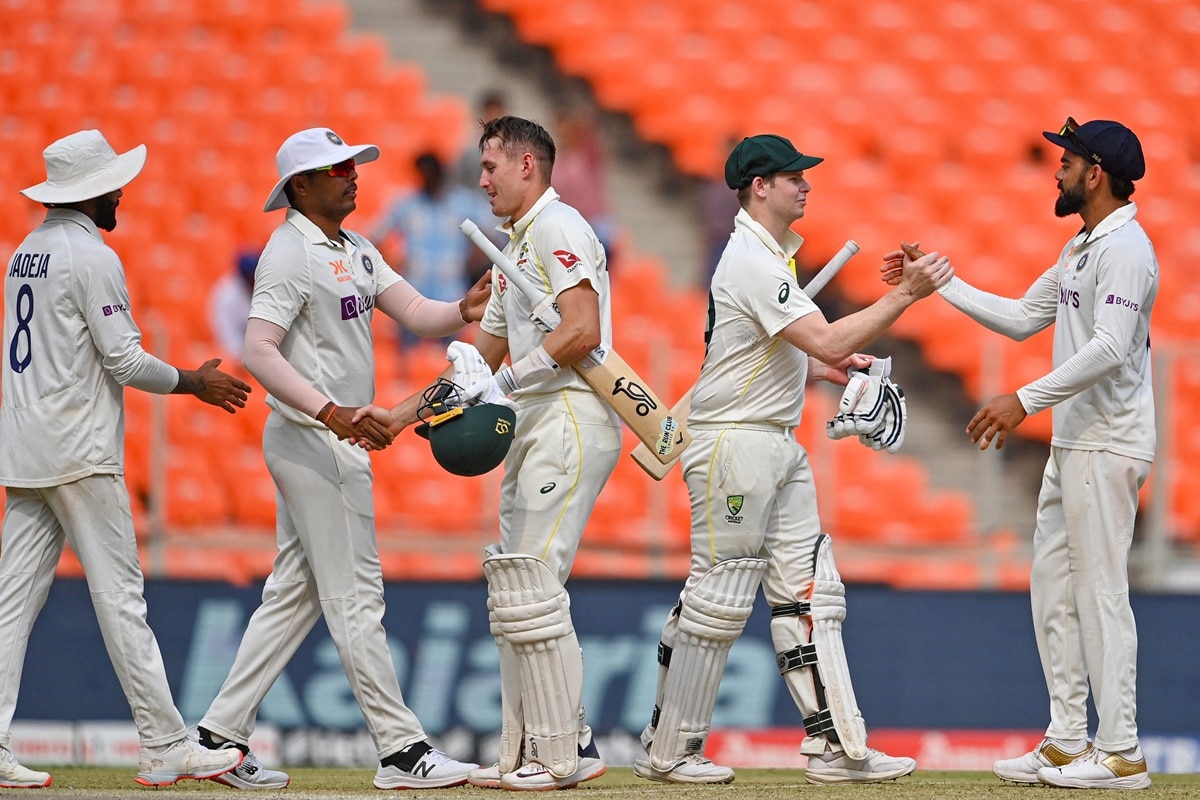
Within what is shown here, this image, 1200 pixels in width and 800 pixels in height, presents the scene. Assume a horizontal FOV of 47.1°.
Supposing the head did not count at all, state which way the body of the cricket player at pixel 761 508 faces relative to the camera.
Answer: to the viewer's right

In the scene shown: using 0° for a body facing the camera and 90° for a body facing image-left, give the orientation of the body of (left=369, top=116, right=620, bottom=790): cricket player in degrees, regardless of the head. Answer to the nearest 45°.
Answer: approximately 90°

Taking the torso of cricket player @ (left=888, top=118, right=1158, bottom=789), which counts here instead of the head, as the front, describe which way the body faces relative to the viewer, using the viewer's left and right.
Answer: facing to the left of the viewer

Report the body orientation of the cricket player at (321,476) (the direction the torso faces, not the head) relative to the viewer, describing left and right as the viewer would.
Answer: facing the viewer and to the right of the viewer

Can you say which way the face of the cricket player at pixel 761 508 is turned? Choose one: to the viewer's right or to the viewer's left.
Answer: to the viewer's right

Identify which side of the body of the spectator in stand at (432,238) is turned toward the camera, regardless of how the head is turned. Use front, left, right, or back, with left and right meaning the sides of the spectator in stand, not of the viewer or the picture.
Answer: front

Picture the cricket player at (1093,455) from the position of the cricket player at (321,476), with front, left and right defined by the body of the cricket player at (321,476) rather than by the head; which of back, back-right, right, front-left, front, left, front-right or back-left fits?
front-left

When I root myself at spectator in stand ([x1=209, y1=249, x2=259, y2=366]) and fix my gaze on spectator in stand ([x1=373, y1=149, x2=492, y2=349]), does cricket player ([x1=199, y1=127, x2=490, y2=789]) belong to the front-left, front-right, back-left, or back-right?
front-right

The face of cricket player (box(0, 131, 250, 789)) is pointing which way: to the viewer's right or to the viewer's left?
to the viewer's right

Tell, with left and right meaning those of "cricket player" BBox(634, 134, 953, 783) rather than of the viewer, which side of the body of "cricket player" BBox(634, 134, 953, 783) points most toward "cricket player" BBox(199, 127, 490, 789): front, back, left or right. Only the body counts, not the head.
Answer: back

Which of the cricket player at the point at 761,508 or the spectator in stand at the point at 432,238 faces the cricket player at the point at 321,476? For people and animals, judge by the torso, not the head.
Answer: the spectator in stand

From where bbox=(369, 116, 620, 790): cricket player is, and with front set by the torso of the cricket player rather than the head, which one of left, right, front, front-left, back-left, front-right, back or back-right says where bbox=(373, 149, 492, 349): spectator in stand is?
right

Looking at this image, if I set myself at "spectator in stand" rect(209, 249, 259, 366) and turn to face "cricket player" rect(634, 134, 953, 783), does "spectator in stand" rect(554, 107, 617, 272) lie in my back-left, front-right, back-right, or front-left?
front-left

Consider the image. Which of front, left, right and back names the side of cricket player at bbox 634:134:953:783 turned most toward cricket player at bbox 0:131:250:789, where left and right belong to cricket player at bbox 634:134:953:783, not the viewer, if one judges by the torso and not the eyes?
back

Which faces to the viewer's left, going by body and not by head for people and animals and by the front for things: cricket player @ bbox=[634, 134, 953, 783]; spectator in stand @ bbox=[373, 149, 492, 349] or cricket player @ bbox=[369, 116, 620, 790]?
cricket player @ bbox=[369, 116, 620, 790]

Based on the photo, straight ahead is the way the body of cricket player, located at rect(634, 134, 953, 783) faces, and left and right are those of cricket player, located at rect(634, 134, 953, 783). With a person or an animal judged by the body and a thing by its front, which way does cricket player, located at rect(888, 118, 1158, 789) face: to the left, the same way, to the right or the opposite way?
the opposite way

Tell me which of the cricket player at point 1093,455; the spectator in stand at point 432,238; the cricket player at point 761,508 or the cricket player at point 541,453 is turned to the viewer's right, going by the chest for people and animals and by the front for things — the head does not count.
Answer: the cricket player at point 761,508

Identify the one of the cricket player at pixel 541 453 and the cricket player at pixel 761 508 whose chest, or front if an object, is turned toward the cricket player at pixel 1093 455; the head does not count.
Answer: the cricket player at pixel 761 508

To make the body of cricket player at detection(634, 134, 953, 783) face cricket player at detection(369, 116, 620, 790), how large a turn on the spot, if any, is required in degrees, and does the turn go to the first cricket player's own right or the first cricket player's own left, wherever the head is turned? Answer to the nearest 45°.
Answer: approximately 135° to the first cricket player's own right

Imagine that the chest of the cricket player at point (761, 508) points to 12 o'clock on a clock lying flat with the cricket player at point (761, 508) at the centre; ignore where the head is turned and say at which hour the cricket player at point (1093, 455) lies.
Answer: the cricket player at point (1093, 455) is roughly at 12 o'clock from the cricket player at point (761, 508).

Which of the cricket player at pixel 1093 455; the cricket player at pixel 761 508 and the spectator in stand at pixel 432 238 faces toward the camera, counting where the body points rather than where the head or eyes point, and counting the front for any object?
the spectator in stand
